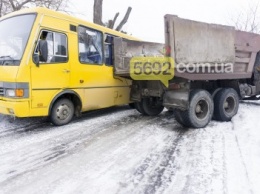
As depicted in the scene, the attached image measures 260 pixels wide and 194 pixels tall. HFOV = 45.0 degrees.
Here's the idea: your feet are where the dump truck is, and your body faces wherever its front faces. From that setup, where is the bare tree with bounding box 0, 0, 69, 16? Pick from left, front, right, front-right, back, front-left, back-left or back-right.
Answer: left

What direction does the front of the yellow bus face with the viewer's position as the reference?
facing the viewer and to the left of the viewer

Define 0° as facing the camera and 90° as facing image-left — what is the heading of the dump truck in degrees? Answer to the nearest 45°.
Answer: approximately 225°

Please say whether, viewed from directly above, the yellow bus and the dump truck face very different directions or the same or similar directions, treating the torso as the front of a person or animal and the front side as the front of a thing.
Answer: very different directions

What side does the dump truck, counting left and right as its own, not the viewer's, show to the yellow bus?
back

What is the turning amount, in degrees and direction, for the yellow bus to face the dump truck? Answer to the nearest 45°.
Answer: approximately 135° to its left

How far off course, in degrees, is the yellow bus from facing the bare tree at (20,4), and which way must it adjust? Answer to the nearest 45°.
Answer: approximately 135° to its right
